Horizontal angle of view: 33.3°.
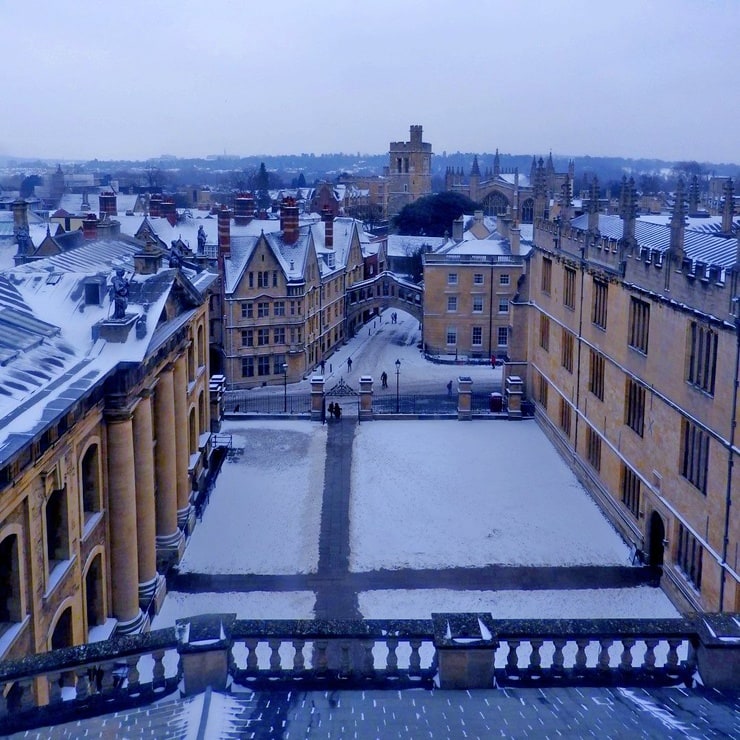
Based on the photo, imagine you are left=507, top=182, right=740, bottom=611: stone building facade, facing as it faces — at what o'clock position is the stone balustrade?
The stone balustrade is roughly at 11 o'clock from the stone building facade.

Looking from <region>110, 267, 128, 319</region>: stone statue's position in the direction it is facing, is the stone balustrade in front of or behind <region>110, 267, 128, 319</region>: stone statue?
in front

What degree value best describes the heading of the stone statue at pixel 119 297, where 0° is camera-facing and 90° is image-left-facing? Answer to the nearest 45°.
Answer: approximately 315°

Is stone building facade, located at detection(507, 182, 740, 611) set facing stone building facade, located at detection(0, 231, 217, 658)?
yes

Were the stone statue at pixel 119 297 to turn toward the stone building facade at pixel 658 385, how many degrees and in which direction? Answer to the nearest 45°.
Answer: approximately 45° to its left

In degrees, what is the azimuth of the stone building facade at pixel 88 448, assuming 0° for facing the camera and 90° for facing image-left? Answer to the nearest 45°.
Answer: approximately 315°

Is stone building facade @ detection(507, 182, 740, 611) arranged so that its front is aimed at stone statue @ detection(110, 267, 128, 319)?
yes

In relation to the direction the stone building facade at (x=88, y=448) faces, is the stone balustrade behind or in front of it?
in front

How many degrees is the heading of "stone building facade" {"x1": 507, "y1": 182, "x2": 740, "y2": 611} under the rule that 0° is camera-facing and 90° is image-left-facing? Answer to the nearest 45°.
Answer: approximately 45°
